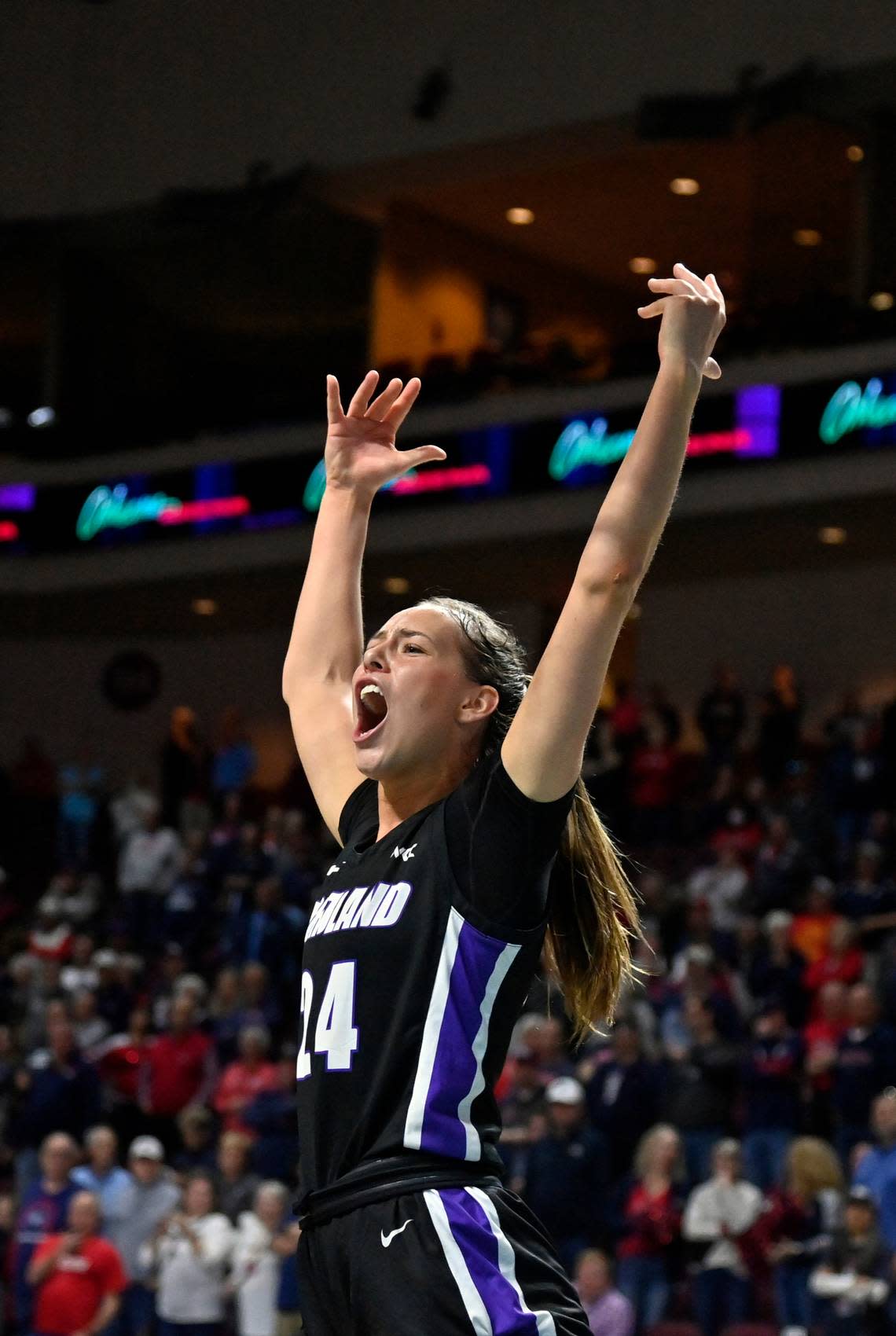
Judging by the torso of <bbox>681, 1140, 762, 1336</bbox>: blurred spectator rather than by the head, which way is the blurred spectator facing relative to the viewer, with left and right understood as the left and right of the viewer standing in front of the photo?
facing the viewer

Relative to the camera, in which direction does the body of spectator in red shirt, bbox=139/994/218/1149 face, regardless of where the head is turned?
toward the camera

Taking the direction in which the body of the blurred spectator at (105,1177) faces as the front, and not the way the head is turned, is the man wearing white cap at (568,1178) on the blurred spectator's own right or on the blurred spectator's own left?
on the blurred spectator's own left

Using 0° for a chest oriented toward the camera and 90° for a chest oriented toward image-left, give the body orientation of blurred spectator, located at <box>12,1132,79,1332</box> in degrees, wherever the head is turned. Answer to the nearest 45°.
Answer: approximately 0°

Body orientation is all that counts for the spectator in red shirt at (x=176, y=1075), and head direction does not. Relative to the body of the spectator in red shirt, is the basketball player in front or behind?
in front

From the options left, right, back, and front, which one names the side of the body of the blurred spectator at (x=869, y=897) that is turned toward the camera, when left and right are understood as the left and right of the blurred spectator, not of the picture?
front

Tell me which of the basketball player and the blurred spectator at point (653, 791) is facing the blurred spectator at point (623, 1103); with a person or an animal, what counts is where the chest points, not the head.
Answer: the blurred spectator at point (653, 791)

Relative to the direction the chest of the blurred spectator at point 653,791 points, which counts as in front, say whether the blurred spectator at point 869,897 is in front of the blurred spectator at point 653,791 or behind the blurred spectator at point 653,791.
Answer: in front

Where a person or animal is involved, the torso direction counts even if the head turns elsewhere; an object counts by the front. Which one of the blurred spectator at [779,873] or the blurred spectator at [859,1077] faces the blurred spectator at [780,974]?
the blurred spectator at [779,873]

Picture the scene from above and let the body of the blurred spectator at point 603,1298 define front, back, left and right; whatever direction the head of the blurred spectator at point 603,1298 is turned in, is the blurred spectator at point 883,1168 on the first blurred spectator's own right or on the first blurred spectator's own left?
on the first blurred spectator's own left

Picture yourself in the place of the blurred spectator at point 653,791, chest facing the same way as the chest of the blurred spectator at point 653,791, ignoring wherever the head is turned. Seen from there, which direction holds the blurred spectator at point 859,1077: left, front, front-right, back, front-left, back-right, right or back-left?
front

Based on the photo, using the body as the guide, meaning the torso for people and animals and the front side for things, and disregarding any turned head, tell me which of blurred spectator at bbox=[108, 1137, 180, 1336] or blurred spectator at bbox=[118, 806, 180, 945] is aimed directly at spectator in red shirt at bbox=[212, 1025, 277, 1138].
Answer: blurred spectator at bbox=[118, 806, 180, 945]

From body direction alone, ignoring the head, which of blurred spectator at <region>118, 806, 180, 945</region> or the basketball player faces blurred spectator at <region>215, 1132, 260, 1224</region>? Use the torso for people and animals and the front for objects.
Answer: blurred spectator at <region>118, 806, 180, 945</region>

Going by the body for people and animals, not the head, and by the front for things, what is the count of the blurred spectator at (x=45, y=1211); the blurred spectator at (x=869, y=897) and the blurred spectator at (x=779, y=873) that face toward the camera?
3

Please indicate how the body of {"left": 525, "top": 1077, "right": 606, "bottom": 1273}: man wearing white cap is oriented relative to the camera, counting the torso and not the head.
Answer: toward the camera

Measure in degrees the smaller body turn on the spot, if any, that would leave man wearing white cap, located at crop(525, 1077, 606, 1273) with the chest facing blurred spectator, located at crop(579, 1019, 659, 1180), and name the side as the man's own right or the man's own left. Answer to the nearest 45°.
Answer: approximately 180°
